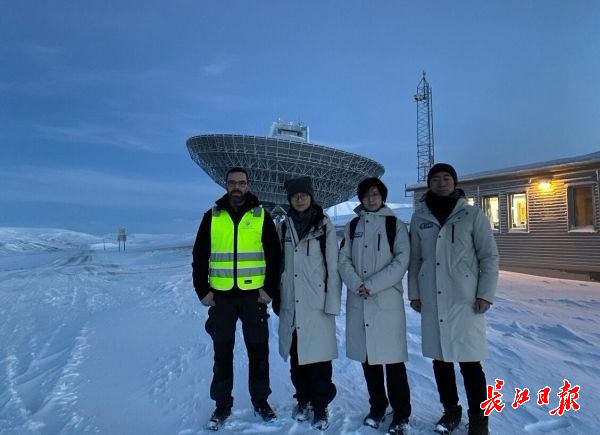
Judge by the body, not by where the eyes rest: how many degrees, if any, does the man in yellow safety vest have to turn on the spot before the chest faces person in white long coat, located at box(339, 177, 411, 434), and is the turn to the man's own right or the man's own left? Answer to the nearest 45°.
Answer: approximately 90° to the man's own left

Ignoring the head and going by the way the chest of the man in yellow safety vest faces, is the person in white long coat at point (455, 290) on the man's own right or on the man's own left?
on the man's own left

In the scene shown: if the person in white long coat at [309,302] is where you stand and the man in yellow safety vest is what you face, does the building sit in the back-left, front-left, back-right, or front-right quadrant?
back-right

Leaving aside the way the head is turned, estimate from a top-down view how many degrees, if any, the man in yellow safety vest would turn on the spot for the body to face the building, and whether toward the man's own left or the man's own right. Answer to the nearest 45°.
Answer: approximately 135° to the man's own left

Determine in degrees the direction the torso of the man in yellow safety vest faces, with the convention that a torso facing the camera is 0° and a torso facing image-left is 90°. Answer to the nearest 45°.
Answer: approximately 0°

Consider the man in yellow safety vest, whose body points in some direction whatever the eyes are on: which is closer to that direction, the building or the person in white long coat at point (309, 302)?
the person in white long coat

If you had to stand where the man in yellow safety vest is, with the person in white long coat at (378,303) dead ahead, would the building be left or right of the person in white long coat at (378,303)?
left

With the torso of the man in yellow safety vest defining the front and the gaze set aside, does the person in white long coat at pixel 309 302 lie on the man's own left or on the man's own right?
on the man's own left
